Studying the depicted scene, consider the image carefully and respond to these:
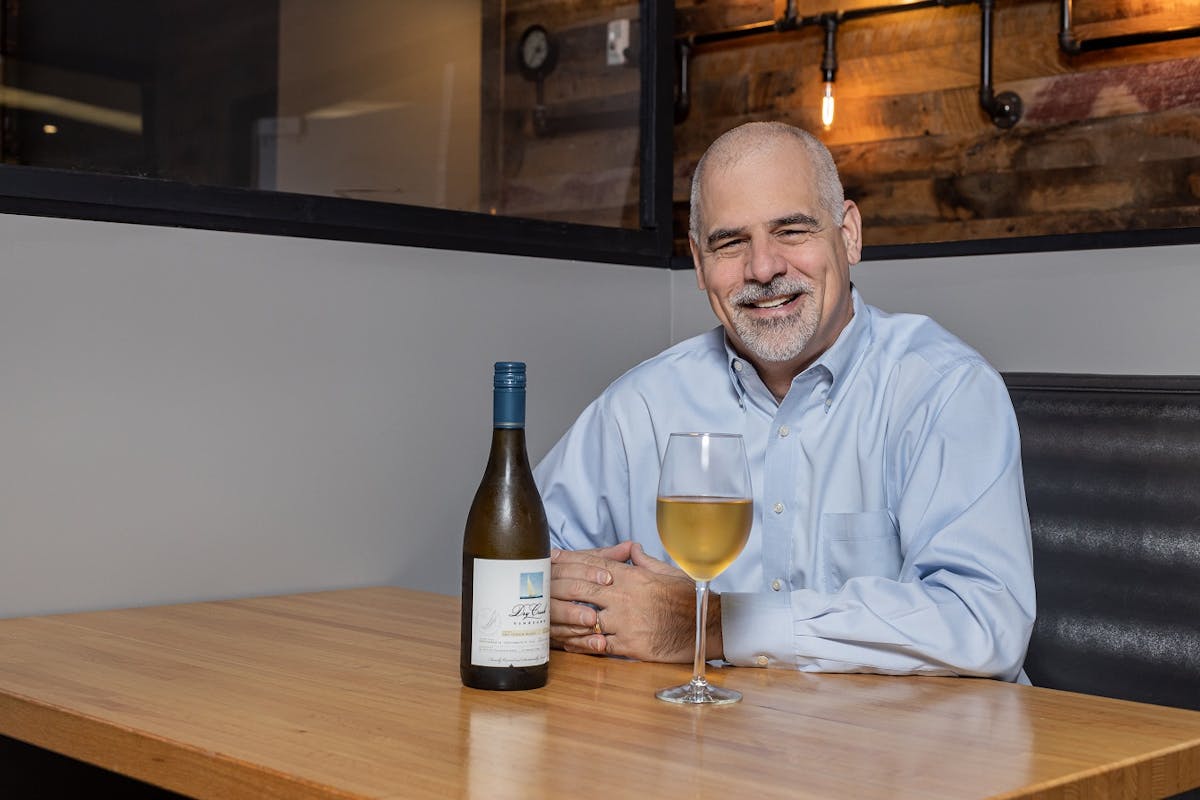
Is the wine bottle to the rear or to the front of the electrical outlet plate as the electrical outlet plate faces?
to the front

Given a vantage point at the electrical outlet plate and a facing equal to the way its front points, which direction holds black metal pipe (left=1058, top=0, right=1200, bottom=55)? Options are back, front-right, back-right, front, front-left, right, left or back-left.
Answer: back-left

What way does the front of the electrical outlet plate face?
toward the camera

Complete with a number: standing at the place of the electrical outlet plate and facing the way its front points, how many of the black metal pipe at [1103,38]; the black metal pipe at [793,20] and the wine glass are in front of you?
1

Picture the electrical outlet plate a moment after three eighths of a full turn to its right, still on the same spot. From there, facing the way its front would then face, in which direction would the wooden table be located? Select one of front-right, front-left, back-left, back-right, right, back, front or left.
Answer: back-left

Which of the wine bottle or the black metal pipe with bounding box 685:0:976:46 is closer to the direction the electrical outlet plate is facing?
the wine bottle

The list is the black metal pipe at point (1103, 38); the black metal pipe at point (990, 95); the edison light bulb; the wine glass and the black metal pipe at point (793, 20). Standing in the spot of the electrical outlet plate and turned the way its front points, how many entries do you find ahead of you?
1

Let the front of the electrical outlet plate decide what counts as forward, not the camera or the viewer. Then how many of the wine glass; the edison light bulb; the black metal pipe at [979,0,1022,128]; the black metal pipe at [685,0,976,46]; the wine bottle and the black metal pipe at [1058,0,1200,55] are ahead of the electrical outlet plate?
2

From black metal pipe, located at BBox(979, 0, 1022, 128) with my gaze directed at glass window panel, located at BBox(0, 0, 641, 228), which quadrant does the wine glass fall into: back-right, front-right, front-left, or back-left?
front-left

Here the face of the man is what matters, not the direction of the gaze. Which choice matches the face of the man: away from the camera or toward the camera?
toward the camera

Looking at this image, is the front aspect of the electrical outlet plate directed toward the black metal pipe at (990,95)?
no

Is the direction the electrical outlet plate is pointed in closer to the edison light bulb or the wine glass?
the wine glass

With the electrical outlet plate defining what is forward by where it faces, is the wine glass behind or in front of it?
in front
